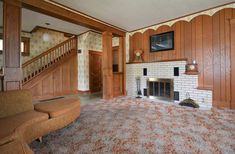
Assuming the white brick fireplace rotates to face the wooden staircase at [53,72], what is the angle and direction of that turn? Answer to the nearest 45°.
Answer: approximately 45° to its right

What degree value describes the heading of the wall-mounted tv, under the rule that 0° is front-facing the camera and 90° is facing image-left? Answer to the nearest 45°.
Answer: approximately 45°

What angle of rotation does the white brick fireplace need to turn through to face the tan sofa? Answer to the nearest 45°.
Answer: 0° — it already faces it

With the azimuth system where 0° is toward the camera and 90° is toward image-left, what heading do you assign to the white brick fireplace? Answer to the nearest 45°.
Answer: approximately 45°

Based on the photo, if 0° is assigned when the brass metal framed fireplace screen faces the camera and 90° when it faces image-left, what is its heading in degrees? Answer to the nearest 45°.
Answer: approximately 45°

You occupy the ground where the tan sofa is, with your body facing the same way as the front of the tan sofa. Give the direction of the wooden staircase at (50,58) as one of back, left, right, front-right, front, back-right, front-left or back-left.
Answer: back-left

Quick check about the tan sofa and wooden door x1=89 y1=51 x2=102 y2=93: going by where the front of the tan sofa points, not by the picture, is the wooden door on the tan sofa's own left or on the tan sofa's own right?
on the tan sofa's own left
